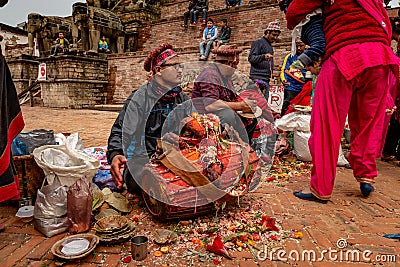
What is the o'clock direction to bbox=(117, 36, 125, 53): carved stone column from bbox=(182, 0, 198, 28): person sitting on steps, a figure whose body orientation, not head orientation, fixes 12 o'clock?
The carved stone column is roughly at 2 o'clock from the person sitting on steps.

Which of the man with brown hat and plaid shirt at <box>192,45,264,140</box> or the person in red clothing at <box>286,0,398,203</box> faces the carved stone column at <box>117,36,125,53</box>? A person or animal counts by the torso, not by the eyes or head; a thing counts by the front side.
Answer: the person in red clothing

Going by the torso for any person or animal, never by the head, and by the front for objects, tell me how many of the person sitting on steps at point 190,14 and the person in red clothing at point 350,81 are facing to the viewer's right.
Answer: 0

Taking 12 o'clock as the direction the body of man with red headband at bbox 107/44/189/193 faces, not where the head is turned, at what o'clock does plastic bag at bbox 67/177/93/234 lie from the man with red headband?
The plastic bag is roughly at 3 o'clock from the man with red headband.

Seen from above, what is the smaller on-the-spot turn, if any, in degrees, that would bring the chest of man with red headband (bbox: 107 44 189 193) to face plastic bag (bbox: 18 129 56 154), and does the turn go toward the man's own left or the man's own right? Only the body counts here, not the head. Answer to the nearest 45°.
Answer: approximately 135° to the man's own right

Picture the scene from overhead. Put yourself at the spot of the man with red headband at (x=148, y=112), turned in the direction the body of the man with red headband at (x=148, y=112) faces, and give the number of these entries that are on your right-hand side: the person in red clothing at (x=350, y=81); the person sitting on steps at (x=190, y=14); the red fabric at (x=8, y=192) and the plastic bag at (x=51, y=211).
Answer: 2

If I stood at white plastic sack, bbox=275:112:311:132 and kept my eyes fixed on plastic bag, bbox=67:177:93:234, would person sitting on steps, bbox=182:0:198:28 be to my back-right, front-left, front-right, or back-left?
back-right

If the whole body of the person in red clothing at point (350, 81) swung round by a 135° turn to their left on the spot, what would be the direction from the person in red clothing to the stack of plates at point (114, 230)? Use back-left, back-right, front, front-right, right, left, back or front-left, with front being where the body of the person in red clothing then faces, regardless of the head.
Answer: front-right

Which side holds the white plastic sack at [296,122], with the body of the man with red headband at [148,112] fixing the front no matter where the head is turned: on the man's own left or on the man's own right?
on the man's own left

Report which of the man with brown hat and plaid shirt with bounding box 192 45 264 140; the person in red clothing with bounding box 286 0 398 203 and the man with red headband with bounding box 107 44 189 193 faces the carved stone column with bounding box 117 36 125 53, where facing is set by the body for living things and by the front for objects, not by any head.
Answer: the person in red clothing

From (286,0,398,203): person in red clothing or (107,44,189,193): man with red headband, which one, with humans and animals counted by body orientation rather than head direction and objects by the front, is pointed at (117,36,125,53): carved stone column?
the person in red clothing

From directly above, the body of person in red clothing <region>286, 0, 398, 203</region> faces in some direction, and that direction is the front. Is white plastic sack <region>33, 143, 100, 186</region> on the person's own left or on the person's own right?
on the person's own left
